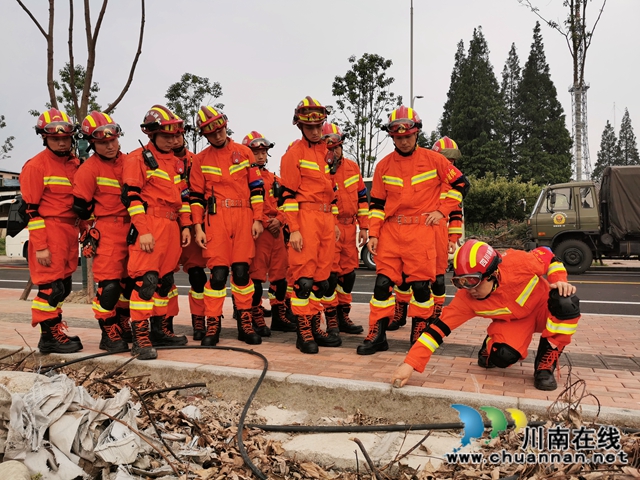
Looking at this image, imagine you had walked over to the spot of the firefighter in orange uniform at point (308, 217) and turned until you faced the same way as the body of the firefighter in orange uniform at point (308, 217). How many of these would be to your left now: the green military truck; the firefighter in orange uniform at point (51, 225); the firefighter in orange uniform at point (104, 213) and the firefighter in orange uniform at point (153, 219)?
1

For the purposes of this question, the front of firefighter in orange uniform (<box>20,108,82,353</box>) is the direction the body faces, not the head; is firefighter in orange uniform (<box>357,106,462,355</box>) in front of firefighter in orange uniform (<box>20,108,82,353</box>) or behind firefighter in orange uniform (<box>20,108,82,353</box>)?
in front

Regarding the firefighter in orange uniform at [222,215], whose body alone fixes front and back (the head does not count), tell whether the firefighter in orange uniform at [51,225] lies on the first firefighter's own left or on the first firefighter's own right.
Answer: on the first firefighter's own right

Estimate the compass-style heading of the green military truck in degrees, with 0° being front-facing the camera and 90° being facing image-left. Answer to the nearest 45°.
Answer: approximately 90°

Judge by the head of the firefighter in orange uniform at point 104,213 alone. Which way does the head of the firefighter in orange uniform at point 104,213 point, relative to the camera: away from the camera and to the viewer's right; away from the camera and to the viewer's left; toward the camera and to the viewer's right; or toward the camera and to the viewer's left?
toward the camera and to the viewer's right

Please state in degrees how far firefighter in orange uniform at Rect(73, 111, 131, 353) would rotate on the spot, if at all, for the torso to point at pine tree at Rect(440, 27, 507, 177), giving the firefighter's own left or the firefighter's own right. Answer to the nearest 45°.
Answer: approximately 90° to the firefighter's own left

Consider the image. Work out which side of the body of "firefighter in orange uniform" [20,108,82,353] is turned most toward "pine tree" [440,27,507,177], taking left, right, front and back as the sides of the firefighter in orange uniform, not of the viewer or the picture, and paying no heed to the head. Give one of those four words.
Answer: left
